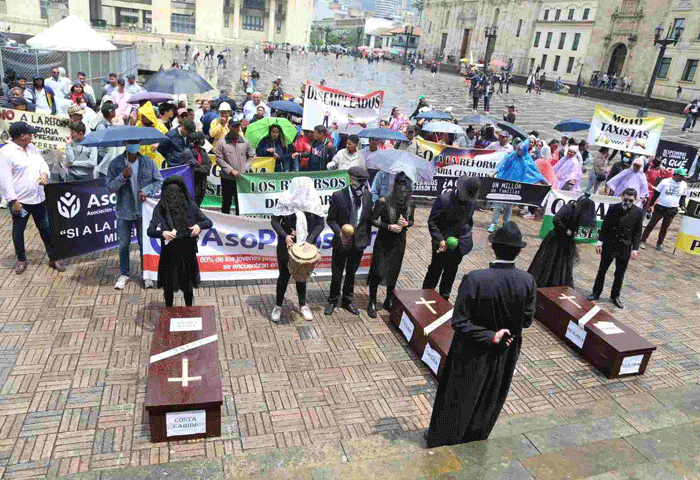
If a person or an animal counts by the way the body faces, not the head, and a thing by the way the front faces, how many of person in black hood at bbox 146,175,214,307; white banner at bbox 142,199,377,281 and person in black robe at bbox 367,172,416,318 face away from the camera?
0

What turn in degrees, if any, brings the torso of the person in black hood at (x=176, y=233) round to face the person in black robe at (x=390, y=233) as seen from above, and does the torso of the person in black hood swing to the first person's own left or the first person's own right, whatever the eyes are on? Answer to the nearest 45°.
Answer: approximately 90° to the first person's own left

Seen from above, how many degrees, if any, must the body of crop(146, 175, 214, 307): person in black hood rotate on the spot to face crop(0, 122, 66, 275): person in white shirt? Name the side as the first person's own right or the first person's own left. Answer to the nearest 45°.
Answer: approximately 135° to the first person's own right

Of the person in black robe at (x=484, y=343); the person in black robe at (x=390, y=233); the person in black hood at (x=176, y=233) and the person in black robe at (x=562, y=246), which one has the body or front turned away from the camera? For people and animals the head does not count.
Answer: the person in black robe at (x=484, y=343)

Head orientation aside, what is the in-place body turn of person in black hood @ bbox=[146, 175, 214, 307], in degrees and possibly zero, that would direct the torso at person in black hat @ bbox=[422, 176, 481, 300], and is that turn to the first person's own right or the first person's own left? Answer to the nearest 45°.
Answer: approximately 90° to the first person's own left

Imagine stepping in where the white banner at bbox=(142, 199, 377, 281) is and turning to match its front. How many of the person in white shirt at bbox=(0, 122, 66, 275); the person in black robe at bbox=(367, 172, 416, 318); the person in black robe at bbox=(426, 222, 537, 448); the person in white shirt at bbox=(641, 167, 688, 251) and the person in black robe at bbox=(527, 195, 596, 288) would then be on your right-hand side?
1

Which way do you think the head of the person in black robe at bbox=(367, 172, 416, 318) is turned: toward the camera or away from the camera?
toward the camera

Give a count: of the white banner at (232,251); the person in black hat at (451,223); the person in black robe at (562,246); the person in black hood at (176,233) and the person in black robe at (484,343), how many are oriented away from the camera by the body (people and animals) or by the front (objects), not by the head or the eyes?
1

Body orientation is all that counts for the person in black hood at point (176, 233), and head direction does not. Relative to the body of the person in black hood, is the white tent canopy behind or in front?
behind

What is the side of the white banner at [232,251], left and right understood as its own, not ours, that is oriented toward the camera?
front

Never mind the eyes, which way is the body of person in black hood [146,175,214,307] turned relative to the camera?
toward the camera

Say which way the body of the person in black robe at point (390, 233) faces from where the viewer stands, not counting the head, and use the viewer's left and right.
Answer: facing the viewer and to the right of the viewer

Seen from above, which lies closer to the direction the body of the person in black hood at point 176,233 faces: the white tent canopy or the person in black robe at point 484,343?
the person in black robe

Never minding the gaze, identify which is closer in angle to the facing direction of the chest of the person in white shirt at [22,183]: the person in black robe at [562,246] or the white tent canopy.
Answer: the person in black robe

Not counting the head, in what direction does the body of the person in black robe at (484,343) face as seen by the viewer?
away from the camera
